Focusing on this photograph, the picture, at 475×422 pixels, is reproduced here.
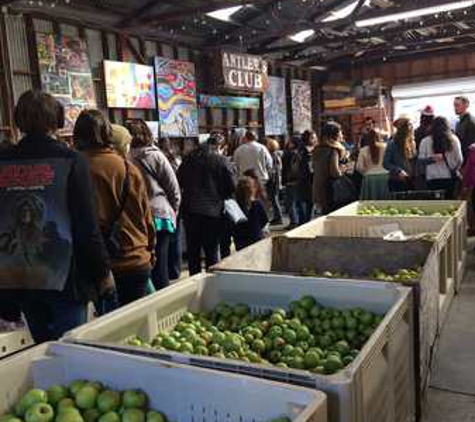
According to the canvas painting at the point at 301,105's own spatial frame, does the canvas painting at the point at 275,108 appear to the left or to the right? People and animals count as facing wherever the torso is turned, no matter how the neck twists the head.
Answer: on its right

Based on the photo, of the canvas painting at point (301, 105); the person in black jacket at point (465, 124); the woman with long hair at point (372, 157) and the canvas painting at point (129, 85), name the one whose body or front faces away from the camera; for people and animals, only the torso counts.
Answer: the woman with long hair

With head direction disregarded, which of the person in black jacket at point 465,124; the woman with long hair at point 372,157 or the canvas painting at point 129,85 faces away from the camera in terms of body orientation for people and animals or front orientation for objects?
the woman with long hair

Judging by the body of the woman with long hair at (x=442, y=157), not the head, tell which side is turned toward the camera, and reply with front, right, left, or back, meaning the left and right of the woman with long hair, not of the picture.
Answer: back

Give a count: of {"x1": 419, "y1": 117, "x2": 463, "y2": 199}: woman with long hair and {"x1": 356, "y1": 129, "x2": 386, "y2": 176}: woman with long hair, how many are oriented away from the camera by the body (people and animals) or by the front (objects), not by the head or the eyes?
2

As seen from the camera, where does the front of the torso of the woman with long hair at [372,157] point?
away from the camera

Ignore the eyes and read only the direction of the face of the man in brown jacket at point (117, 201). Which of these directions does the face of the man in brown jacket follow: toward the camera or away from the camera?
away from the camera

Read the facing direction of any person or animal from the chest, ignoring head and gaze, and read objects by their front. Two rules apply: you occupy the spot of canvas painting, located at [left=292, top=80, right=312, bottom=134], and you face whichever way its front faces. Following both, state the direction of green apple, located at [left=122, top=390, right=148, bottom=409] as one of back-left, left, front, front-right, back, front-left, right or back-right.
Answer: front-right

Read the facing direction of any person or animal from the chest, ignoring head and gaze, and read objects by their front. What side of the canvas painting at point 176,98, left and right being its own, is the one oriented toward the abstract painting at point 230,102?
left

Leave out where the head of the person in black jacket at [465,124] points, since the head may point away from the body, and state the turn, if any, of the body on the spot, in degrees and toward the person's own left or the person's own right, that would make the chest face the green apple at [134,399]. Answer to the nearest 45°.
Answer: approximately 45° to the person's own left

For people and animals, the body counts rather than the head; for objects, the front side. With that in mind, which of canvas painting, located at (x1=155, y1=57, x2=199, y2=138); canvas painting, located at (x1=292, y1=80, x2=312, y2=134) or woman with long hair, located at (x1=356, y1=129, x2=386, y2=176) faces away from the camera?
the woman with long hair
